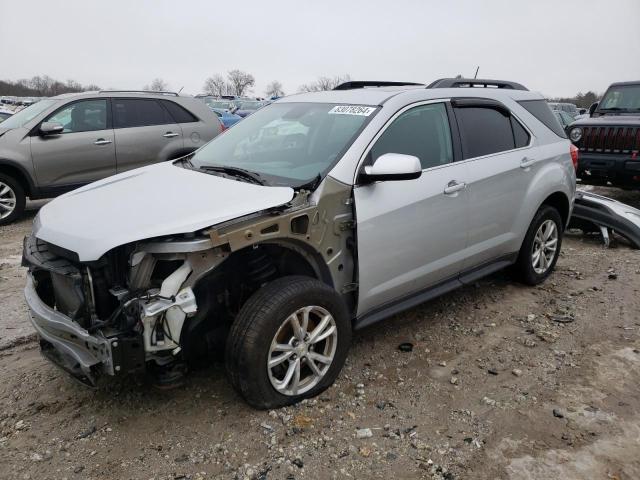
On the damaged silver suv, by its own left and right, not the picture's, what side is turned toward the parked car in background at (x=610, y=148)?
back

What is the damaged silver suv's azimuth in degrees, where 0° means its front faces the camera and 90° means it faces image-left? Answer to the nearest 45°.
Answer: approximately 45°

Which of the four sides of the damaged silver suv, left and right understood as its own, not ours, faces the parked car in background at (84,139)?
right

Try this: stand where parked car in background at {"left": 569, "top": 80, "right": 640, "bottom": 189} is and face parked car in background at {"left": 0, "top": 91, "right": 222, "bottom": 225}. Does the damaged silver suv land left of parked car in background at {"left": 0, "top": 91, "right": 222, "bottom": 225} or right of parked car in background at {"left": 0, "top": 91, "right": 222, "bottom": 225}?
left
